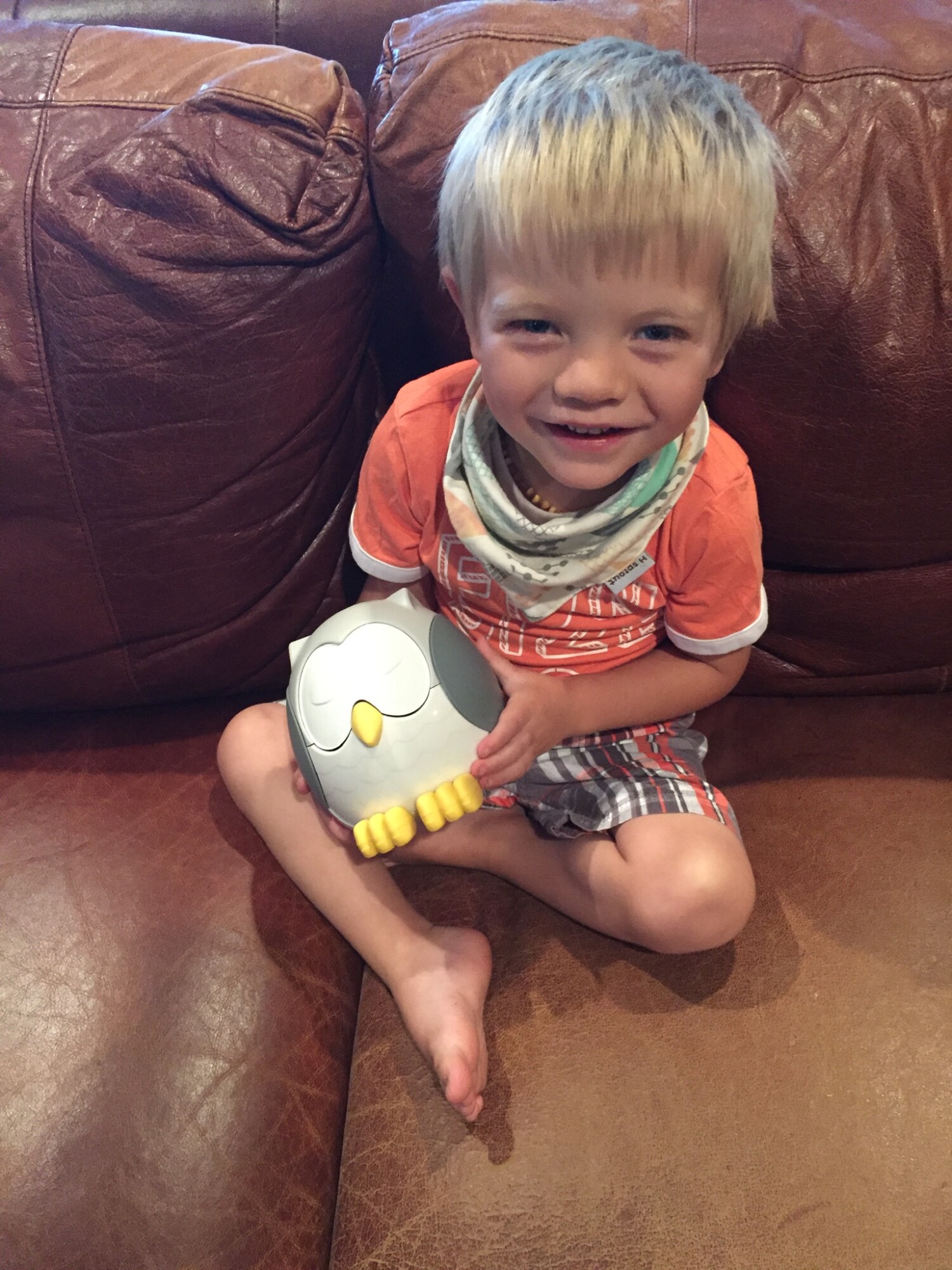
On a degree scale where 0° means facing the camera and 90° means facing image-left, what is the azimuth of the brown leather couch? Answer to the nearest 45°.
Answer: approximately 0°

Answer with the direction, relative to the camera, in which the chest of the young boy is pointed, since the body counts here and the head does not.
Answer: toward the camera

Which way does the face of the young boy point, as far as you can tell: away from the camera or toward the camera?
toward the camera
